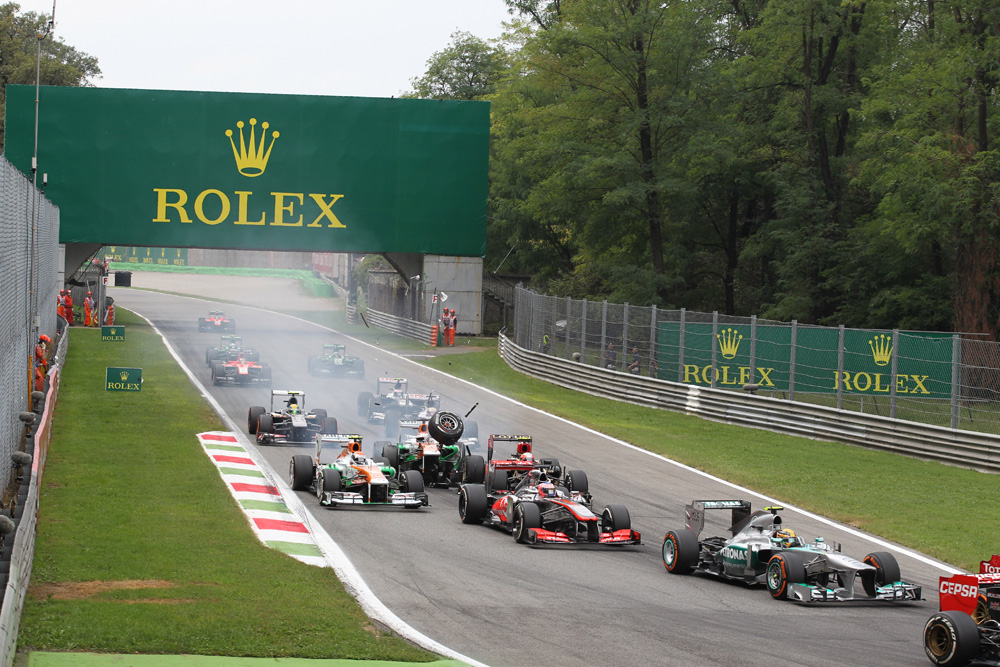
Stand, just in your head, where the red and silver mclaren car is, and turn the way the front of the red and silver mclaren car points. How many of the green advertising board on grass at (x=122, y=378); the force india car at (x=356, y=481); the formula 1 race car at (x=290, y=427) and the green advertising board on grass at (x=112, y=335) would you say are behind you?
4

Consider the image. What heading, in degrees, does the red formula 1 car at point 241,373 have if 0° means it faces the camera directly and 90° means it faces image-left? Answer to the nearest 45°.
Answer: approximately 0°

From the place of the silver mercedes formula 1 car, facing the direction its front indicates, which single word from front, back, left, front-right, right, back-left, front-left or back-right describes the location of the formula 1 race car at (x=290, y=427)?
back

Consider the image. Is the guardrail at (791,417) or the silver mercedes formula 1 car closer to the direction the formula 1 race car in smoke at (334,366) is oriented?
the silver mercedes formula 1 car

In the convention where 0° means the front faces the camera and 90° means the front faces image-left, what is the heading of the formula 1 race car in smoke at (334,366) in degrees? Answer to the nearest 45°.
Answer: approximately 0°

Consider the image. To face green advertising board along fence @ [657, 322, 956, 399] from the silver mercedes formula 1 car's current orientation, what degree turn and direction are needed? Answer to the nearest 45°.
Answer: approximately 135° to its left

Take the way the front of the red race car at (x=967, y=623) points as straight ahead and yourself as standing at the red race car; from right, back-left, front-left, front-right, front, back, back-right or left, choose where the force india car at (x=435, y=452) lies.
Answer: back

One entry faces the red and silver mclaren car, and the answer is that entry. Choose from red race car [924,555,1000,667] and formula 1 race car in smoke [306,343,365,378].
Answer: the formula 1 race car in smoke

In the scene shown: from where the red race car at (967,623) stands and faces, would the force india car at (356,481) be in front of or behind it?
behind

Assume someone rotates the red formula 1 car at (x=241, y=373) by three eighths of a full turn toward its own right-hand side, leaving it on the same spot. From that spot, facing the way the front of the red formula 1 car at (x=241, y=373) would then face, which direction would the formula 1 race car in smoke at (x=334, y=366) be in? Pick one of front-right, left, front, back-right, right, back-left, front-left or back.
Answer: right

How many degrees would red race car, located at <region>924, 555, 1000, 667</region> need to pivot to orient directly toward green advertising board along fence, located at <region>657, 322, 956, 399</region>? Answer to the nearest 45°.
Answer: approximately 135° to its left

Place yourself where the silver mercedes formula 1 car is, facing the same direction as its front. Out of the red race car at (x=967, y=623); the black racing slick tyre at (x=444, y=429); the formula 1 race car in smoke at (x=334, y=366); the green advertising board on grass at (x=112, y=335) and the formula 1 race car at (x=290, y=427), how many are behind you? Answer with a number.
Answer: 4

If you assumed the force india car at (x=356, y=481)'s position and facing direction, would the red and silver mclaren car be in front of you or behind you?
in front

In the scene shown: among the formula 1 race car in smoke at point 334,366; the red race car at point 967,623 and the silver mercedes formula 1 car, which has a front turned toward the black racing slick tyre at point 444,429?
the formula 1 race car in smoke
